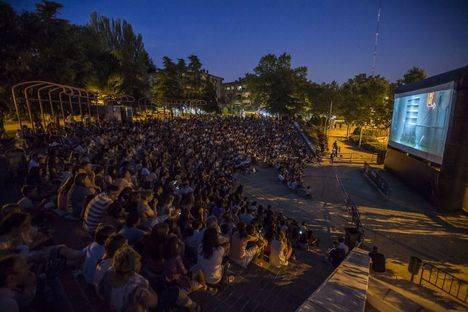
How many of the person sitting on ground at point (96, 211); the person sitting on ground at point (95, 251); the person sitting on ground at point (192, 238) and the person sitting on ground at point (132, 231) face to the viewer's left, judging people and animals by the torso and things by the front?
0

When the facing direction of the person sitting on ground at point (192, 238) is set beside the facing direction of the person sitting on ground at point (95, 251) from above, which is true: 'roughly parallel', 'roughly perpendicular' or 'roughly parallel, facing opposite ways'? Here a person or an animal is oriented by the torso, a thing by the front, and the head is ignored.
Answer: roughly parallel

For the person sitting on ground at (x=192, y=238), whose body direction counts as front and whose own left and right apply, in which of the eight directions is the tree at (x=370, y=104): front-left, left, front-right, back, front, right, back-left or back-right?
front

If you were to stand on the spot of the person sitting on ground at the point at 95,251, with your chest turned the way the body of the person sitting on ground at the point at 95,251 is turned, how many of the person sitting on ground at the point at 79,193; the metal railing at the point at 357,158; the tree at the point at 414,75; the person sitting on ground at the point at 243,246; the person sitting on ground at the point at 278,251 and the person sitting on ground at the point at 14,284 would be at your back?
1

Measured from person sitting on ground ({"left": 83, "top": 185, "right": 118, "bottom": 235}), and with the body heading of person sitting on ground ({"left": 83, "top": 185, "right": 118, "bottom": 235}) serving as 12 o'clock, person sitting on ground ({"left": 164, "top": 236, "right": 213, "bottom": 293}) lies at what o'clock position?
person sitting on ground ({"left": 164, "top": 236, "right": 213, "bottom": 293}) is roughly at 2 o'clock from person sitting on ground ({"left": 83, "top": 185, "right": 118, "bottom": 235}).

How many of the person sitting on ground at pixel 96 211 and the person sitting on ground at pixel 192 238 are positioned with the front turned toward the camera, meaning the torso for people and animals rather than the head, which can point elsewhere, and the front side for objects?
0

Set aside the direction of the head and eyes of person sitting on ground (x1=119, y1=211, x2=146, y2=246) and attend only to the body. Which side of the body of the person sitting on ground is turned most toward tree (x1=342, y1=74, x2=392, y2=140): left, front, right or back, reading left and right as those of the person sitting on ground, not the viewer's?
front

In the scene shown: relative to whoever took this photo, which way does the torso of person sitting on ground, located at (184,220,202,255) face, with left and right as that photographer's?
facing away from the viewer and to the right of the viewer

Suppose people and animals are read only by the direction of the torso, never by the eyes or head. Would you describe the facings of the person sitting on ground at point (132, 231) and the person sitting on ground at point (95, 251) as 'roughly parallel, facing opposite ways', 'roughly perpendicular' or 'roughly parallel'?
roughly parallel

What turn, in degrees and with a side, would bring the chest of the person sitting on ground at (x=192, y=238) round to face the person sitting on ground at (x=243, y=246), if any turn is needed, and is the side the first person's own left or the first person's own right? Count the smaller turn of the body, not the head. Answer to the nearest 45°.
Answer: approximately 45° to the first person's own right

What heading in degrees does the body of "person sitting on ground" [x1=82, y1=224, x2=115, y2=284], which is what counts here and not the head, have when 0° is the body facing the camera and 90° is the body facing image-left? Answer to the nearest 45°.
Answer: approximately 225°

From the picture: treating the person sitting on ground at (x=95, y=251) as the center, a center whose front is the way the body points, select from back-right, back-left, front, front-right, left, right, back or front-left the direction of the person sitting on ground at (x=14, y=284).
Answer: back

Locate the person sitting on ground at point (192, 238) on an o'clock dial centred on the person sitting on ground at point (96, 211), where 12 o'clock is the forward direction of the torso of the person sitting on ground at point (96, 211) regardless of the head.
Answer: the person sitting on ground at point (192, 238) is roughly at 1 o'clock from the person sitting on ground at point (96, 211).

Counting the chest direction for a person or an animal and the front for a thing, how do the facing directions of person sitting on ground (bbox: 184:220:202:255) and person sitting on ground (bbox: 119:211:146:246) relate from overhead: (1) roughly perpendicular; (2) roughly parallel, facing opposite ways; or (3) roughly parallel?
roughly parallel

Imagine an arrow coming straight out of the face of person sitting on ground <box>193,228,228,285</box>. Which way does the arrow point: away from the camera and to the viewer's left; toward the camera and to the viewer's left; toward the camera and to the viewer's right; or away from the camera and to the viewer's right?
away from the camera and to the viewer's right

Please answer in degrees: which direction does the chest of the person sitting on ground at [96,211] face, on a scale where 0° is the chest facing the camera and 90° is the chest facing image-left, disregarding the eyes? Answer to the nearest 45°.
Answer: approximately 270°

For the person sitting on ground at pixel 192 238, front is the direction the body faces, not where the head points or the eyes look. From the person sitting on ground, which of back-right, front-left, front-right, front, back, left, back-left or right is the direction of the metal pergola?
left
